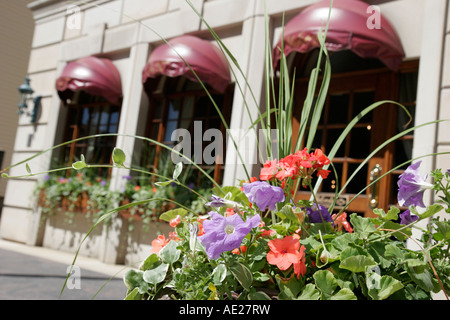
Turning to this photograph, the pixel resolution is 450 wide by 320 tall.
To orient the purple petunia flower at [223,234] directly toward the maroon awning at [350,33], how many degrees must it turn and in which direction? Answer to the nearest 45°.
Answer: approximately 180°

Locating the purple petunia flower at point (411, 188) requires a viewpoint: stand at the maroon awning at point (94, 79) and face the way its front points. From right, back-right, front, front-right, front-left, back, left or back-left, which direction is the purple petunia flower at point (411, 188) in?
front-left

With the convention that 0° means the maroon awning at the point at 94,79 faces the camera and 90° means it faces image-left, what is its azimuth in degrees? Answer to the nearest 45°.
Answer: approximately 45°

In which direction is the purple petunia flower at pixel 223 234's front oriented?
toward the camera

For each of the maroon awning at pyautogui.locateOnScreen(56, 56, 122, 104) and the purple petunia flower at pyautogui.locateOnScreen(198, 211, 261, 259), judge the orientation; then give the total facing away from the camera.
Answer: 0

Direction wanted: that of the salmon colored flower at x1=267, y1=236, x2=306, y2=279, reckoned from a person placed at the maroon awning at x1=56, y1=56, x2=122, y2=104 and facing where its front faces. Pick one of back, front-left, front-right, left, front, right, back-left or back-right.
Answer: front-left

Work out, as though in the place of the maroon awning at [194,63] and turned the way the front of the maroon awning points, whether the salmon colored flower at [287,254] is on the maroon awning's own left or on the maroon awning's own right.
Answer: on the maroon awning's own left

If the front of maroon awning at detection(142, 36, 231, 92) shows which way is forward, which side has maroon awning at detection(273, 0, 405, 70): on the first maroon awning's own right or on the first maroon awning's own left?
on the first maroon awning's own left

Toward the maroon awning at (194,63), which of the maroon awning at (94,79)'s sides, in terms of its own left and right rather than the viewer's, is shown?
left

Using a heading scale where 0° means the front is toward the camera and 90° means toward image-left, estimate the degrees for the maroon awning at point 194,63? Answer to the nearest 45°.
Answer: approximately 45°
